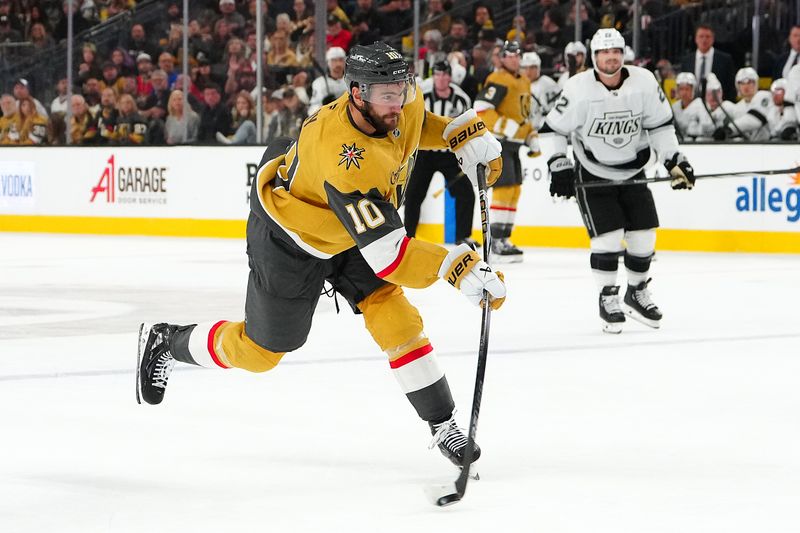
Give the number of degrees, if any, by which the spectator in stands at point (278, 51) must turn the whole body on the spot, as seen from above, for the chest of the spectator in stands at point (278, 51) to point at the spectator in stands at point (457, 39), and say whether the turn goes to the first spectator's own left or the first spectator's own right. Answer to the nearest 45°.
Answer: approximately 90° to the first spectator's own left

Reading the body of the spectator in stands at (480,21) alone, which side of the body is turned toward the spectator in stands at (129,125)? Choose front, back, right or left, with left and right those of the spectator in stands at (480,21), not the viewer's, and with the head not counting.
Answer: right

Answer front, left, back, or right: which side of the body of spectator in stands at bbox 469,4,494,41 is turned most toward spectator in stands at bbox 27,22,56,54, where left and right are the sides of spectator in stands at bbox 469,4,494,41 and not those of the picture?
right

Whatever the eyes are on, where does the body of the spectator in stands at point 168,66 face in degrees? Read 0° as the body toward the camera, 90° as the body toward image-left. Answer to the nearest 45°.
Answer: approximately 0°

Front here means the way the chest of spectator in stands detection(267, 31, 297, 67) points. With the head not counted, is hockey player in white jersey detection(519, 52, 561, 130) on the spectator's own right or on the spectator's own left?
on the spectator's own left
